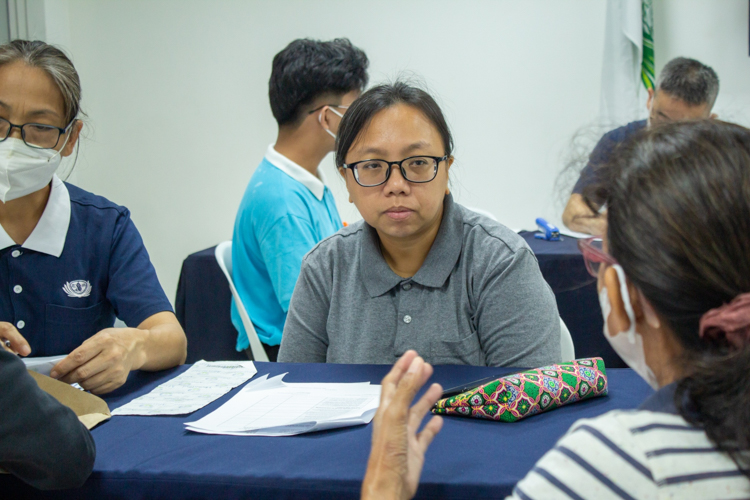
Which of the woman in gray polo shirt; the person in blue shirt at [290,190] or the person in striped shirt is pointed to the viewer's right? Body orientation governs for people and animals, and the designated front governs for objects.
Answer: the person in blue shirt

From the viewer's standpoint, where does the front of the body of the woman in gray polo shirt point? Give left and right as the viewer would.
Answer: facing the viewer

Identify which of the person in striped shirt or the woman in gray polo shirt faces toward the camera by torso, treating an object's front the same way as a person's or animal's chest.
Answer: the woman in gray polo shirt

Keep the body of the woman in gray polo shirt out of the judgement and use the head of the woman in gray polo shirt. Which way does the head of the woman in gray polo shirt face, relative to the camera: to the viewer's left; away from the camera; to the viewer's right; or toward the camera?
toward the camera

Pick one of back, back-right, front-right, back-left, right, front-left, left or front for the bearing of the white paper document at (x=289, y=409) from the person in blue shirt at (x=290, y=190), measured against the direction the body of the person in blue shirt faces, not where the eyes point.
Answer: right

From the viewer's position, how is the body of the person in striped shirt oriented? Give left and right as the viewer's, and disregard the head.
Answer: facing away from the viewer and to the left of the viewer

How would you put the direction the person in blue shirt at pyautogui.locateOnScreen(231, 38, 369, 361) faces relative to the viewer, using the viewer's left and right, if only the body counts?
facing to the right of the viewer

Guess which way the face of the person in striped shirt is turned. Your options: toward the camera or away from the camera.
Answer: away from the camera

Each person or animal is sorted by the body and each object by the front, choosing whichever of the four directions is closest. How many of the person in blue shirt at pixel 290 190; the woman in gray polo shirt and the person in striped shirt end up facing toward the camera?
1
